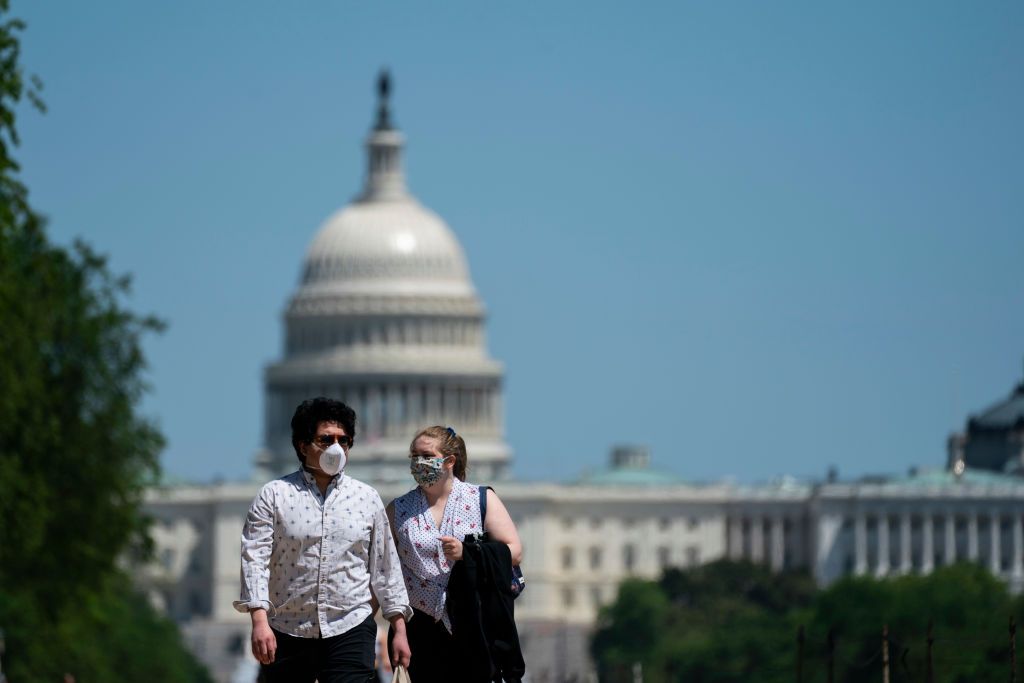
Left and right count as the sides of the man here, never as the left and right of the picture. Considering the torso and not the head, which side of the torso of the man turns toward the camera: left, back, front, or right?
front

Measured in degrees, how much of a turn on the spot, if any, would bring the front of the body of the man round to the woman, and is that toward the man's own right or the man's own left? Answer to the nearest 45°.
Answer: approximately 135° to the man's own left

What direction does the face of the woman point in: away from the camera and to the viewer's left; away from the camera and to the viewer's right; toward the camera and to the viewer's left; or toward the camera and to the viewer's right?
toward the camera and to the viewer's left
